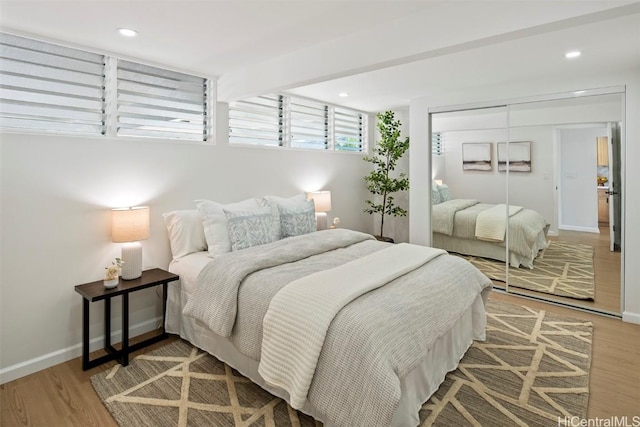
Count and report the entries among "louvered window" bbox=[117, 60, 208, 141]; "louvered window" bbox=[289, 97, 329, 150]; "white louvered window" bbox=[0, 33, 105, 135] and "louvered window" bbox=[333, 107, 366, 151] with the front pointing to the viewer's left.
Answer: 0

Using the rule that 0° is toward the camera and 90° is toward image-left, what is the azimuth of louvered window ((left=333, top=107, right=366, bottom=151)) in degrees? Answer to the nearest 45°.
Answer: approximately 315°

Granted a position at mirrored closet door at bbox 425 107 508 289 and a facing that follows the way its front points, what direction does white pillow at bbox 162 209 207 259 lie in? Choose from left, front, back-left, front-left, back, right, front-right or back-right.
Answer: front

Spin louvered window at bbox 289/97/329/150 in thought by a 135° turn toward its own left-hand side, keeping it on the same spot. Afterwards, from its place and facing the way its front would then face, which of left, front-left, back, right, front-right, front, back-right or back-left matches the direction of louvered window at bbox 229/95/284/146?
back-left

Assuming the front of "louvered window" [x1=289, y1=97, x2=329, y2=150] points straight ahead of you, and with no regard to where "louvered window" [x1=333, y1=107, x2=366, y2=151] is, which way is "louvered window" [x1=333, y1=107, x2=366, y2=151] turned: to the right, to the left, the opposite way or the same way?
the same way

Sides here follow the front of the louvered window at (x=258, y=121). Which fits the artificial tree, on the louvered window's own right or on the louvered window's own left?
on the louvered window's own left

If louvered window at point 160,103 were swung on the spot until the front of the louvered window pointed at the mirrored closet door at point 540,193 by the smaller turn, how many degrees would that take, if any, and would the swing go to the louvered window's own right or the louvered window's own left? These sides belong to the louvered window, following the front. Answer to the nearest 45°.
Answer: approximately 45° to the louvered window's own left

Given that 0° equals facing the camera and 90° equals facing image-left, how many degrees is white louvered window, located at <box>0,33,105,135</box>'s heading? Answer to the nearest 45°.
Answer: approximately 315°

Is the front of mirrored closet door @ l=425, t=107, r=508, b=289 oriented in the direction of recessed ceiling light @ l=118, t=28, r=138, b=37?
yes

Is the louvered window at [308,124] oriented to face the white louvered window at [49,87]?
no

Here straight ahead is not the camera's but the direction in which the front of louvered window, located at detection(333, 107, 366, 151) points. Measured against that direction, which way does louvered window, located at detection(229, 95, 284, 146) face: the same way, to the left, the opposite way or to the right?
the same way

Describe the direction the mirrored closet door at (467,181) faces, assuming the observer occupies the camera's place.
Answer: facing the viewer and to the left of the viewer

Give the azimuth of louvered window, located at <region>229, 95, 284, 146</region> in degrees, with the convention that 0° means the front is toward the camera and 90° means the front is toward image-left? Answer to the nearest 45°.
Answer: approximately 315°

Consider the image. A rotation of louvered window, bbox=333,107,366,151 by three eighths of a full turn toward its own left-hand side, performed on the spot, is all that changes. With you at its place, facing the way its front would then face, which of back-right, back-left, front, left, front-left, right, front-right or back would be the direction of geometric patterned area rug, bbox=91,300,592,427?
back

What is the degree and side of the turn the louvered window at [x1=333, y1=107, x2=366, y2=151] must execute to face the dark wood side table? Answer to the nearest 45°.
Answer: approximately 90° to its right

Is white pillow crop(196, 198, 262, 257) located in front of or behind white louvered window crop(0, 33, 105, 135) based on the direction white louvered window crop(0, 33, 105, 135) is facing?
in front

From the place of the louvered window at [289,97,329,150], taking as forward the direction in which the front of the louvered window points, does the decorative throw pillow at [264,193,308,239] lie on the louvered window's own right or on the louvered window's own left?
on the louvered window's own right

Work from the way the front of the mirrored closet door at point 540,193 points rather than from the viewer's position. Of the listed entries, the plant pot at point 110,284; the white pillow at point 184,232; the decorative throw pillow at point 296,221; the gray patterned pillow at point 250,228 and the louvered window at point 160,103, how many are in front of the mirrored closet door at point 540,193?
5

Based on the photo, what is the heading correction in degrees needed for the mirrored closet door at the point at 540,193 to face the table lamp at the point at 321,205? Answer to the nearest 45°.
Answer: approximately 45° to its right
